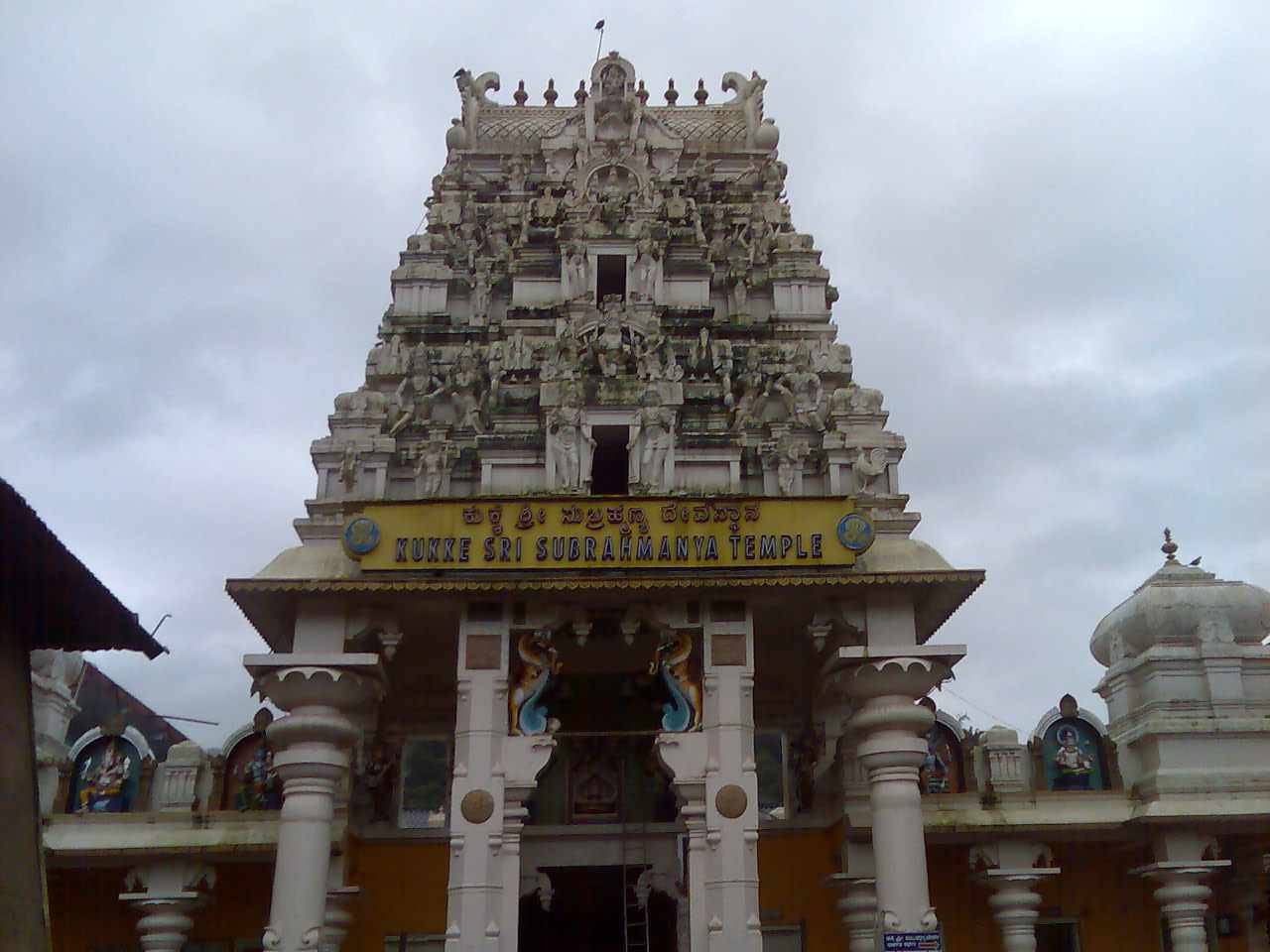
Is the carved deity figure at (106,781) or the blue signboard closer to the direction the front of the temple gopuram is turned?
the blue signboard

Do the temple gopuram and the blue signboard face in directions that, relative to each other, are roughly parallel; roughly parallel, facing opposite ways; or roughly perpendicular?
roughly parallel

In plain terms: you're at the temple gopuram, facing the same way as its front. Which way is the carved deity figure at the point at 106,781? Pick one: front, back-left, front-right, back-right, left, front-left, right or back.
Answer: right

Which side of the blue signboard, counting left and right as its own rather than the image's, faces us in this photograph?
front

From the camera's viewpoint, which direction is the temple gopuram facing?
toward the camera

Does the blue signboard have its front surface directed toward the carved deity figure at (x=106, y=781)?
no

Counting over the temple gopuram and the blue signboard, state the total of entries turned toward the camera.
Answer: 2
